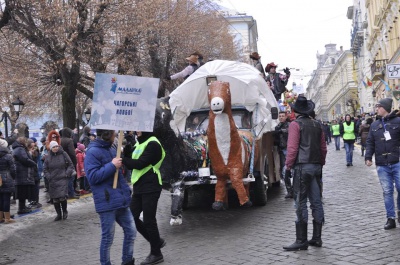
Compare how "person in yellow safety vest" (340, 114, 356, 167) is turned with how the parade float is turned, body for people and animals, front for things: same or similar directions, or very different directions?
same or similar directions

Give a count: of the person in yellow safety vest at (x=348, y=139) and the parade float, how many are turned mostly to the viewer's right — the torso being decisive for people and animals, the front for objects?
0

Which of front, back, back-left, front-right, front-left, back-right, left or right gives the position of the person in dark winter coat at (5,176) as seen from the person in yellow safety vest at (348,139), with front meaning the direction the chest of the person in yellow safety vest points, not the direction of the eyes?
front-right

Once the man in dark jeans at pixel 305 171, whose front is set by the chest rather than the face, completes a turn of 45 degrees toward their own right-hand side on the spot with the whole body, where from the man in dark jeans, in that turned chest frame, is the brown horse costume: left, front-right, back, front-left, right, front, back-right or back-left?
front-left

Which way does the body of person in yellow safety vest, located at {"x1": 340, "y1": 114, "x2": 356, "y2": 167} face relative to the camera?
toward the camera

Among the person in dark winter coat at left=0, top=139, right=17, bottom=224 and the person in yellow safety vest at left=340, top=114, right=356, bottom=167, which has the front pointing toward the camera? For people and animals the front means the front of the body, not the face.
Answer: the person in yellow safety vest
